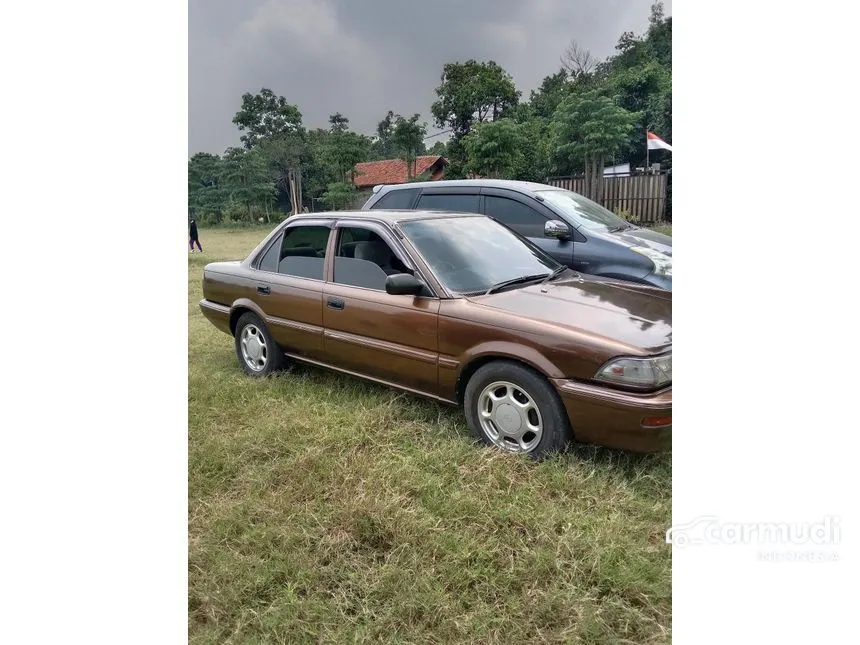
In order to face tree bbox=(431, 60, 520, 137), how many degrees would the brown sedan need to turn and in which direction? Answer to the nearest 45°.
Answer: approximately 135° to its left

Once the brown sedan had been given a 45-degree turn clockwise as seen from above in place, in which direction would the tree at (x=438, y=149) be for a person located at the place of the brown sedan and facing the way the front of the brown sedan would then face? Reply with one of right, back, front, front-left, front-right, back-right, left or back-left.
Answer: back

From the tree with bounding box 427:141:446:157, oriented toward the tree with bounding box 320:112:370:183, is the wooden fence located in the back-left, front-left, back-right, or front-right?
front-left

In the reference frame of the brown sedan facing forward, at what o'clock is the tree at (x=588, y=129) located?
The tree is roughly at 8 o'clock from the brown sedan.

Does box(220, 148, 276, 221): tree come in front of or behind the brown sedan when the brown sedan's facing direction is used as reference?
behind

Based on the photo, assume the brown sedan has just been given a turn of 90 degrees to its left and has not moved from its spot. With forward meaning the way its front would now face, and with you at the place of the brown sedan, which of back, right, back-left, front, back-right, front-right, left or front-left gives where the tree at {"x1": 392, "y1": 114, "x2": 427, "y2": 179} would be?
front-left

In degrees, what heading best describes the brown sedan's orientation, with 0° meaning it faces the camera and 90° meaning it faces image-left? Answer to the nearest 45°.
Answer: approximately 315°

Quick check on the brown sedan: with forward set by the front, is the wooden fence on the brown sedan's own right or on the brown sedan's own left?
on the brown sedan's own left
